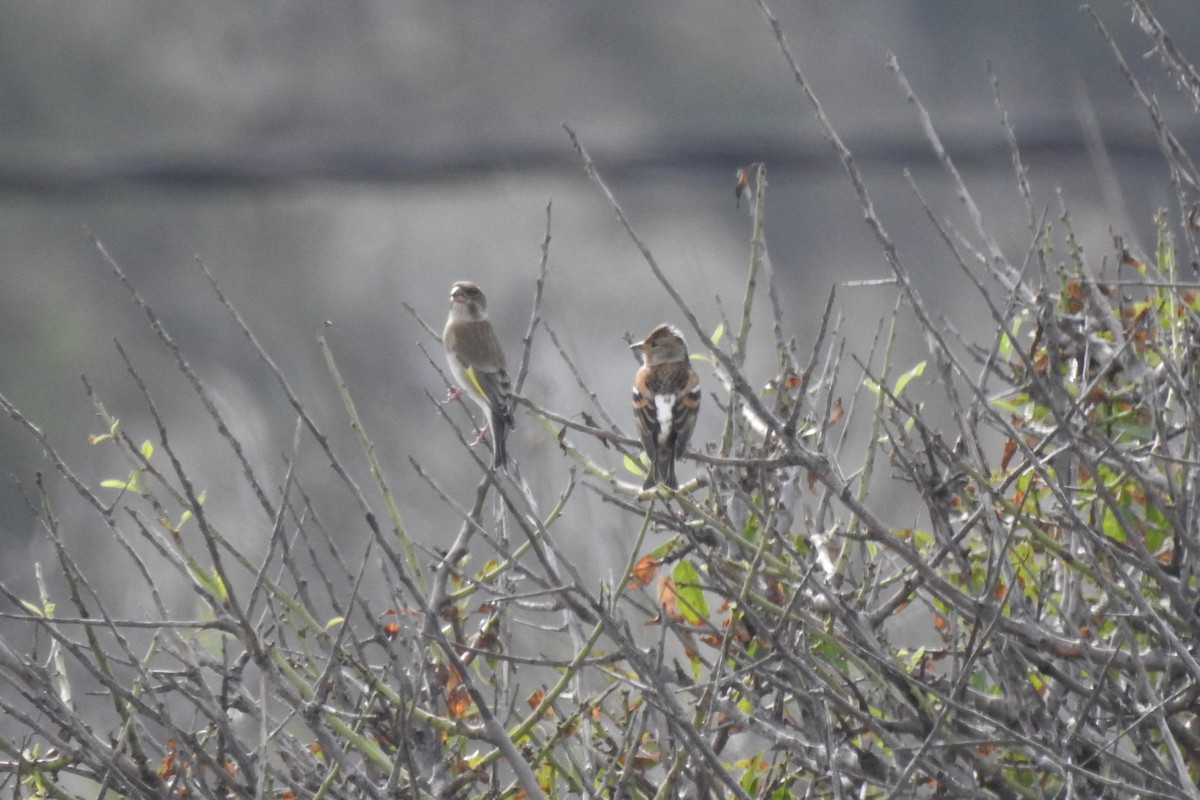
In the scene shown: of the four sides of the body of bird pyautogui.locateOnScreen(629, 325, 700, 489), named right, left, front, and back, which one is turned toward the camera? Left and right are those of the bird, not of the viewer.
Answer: back

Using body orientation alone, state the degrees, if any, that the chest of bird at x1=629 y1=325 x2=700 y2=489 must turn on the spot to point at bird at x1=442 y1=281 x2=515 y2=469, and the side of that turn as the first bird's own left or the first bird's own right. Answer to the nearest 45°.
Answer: approximately 45° to the first bird's own left
